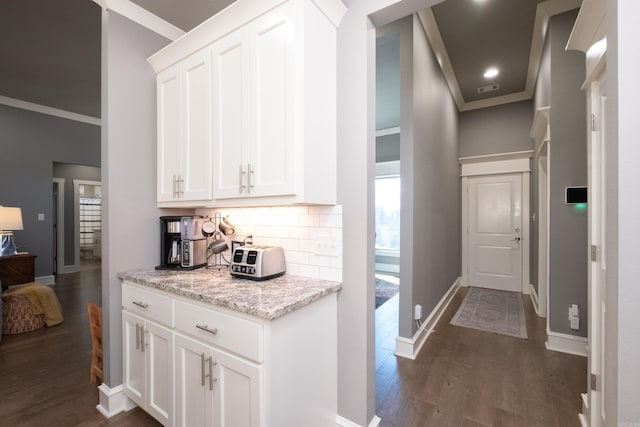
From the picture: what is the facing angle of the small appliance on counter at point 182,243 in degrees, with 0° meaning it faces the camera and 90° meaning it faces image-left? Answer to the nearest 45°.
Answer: approximately 45°

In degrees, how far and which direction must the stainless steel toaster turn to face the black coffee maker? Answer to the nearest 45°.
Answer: approximately 90° to its right

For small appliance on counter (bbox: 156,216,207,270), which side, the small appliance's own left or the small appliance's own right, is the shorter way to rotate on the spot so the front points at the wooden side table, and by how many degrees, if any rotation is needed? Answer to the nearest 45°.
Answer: approximately 90° to the small appliance's own right

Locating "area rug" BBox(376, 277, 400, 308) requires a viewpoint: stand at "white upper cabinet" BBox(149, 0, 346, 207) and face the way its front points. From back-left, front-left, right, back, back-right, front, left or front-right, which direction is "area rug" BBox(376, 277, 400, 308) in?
back

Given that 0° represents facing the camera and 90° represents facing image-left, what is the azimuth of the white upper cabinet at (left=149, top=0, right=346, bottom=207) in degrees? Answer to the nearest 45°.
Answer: approximately 45°

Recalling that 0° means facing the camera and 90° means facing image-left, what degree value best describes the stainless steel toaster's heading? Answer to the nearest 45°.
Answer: approximately 45°
